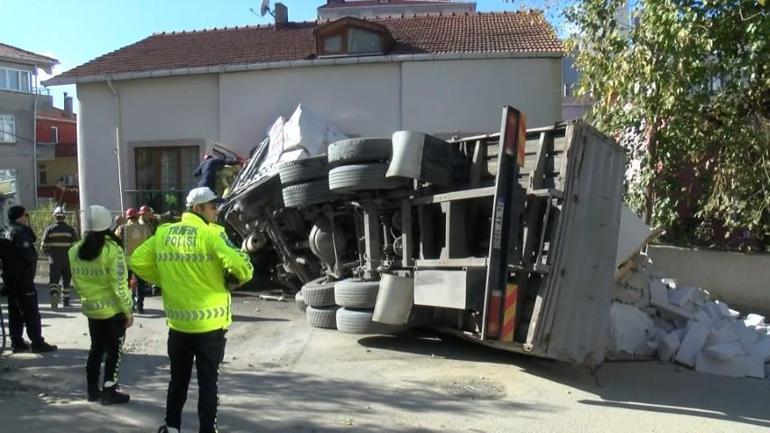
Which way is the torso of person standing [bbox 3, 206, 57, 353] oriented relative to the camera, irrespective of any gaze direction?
to the viewer's right

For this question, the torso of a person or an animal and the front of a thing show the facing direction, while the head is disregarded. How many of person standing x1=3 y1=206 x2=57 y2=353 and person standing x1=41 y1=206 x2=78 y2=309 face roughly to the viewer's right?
1

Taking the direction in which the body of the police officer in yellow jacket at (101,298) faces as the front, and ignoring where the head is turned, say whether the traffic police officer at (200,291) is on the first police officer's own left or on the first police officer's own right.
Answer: on the first police officer's own right

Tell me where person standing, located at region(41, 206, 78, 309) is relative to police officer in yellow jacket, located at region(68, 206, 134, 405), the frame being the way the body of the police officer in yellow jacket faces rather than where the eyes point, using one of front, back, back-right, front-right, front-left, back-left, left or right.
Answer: front-left

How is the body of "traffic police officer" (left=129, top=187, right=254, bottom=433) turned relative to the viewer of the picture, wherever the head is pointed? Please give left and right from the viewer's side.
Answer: facing away from the viewer and to the right of the viewer

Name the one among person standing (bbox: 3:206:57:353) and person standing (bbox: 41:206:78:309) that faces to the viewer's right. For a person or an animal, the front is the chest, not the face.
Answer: person standing (bbox: 3:206:57:353)

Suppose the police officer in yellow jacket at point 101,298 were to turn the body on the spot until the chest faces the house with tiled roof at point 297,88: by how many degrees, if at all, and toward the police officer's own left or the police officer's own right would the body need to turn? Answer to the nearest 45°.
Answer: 0° — they already face it

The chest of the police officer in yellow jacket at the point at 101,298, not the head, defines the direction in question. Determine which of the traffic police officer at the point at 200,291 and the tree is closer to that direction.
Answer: the tree

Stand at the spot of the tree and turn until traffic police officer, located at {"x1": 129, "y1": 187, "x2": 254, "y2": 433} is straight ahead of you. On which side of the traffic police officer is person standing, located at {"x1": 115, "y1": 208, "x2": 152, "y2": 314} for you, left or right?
right

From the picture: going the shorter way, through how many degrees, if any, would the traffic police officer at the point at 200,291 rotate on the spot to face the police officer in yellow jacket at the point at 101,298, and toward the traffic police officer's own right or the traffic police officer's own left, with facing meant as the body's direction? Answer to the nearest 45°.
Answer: approximately 90° to the traffic police officer's own left

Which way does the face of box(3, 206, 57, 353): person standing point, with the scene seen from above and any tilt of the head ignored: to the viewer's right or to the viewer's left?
to the viewer's right

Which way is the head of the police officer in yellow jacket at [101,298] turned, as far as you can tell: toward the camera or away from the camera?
away from the camera

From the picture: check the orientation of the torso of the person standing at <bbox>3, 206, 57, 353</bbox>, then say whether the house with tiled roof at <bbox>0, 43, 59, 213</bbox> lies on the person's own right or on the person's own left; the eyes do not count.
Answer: on the person's own left
